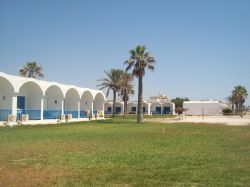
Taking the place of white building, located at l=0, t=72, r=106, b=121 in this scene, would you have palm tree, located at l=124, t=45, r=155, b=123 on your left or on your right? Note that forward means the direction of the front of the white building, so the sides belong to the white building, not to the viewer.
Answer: on your left

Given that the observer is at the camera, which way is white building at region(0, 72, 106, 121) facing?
facing the viewer and to the right of the viewer
